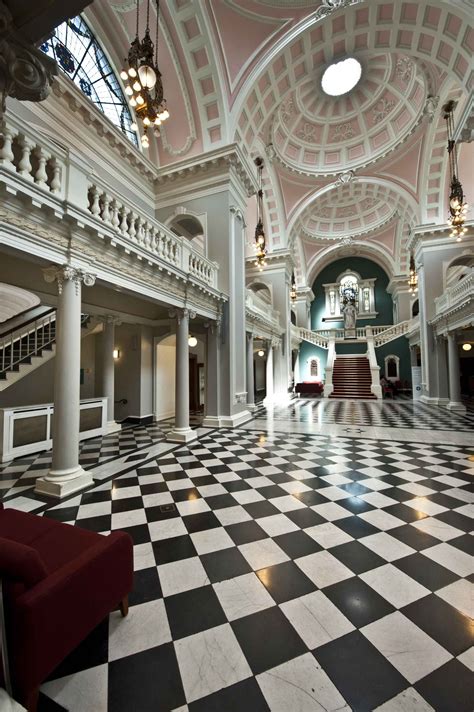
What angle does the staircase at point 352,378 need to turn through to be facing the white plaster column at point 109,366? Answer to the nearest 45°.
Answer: approximately 45° to its right

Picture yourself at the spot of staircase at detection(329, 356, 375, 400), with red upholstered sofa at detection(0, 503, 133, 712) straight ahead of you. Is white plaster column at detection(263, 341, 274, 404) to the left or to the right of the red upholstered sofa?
right

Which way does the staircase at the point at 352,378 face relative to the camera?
toward the camera

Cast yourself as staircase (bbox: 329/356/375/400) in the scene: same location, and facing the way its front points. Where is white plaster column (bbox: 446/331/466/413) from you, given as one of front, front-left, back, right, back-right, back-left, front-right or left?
front-left

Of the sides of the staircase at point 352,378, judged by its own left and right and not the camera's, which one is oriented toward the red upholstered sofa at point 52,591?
front

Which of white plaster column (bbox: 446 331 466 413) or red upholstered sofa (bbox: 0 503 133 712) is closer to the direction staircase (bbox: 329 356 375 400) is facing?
the red upholstered sofa

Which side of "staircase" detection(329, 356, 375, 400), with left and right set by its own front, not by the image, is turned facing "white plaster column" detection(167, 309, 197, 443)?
front

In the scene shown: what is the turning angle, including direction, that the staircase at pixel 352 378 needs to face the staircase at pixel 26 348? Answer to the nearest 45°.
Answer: approximately 45° to its right

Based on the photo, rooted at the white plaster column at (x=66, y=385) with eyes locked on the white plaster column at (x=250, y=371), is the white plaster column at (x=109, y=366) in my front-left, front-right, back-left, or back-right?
front-left

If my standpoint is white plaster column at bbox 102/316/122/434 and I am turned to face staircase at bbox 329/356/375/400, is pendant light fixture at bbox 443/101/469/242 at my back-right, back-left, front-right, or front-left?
front-right

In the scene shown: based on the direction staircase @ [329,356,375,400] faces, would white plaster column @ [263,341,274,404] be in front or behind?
in front
